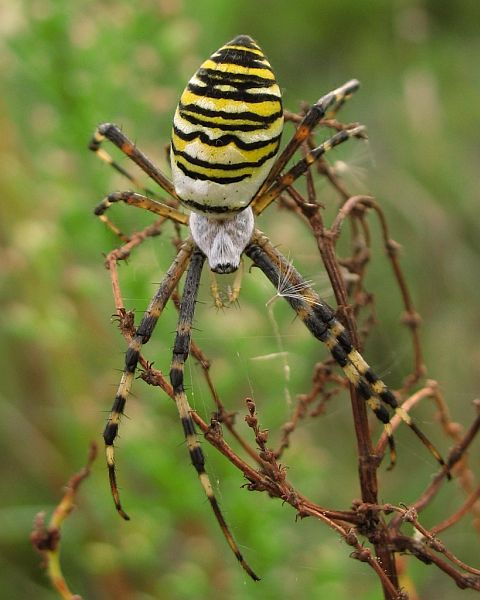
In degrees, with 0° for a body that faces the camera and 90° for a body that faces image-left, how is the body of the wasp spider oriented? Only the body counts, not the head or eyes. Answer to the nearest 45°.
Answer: approximately 0°
